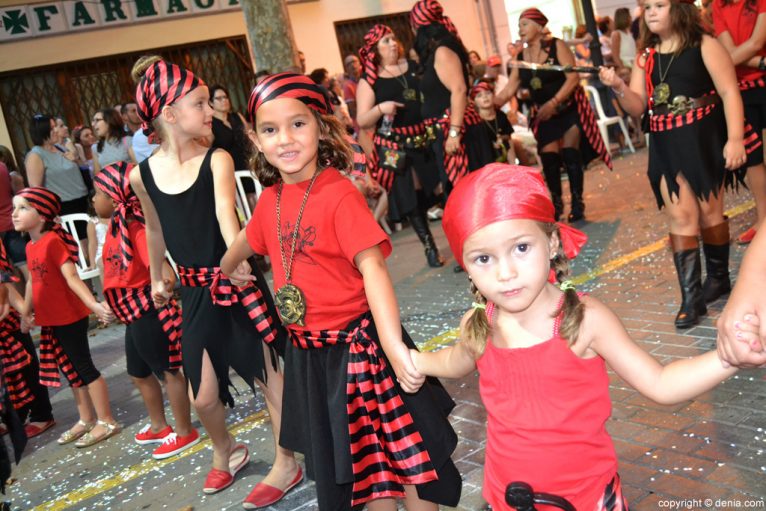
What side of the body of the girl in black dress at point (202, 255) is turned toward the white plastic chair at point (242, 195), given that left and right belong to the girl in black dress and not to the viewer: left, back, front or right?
back

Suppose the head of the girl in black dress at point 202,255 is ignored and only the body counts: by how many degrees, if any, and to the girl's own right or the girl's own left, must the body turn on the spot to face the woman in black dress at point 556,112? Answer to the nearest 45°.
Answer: approximately 135° to the girl's own left

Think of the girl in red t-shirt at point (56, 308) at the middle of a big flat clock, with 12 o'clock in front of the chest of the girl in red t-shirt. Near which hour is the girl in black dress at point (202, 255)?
The girl in black dress is roughly at 10 o'clock from the girl in red t-shirt.

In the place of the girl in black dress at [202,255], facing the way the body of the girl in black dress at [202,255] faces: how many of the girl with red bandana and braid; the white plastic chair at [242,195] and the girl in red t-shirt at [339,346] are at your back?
1

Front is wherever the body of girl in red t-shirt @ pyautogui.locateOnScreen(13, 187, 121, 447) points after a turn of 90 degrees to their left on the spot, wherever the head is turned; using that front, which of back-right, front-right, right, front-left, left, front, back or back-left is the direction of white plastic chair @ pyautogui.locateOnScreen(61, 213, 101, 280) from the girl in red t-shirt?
back-left

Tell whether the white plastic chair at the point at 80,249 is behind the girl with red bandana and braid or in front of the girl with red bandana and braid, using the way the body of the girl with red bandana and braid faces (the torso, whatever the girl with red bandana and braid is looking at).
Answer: behind

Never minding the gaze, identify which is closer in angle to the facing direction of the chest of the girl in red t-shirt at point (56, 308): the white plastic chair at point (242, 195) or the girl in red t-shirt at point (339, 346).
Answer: the girl in red t-shirt

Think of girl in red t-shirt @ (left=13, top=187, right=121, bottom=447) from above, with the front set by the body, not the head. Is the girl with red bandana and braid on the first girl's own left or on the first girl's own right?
on the first girl's own left

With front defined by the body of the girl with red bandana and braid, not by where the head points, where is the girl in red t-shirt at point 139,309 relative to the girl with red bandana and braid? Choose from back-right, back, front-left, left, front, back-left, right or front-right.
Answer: back-right

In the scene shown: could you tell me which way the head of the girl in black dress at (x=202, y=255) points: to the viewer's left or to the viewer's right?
to the viewer's right

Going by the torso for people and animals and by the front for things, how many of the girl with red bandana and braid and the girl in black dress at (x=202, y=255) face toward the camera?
2

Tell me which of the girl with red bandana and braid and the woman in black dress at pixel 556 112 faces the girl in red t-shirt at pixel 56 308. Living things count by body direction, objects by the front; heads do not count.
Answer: the woman in black dress
